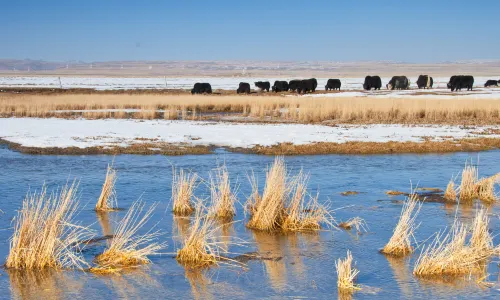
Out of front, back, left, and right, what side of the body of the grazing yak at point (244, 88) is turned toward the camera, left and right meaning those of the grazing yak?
left

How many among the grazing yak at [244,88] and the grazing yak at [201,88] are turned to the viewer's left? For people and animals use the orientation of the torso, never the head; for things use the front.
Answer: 2

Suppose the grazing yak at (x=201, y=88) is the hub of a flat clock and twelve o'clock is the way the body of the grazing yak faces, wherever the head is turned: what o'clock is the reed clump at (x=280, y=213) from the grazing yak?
The reed clump is roughly at 9 o'clock from the grazing yak.

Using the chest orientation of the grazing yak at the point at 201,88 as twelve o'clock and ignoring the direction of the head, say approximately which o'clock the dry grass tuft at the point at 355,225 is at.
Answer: The dry grass tuft is roughly at 9 o'clock from the grazing yak.

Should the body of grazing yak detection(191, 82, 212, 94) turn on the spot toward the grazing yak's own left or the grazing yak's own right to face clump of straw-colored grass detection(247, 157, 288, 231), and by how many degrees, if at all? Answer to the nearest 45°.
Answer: approximately 90° to the grazing yak's own left

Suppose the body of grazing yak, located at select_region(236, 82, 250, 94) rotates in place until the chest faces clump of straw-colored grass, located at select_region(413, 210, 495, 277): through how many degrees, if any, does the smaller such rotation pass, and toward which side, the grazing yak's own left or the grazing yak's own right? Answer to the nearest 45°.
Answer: approximately 90° to the grazing yak's own left

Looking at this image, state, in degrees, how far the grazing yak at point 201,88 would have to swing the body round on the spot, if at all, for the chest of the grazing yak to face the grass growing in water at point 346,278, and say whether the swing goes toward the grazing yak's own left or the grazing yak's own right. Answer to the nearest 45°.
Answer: approximately 90° to the grazing yak's own left

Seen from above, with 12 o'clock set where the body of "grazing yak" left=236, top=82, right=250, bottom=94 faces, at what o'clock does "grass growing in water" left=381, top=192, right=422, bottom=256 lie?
The grass growing in water is roughly at 9 o'clock from the grazing yak.

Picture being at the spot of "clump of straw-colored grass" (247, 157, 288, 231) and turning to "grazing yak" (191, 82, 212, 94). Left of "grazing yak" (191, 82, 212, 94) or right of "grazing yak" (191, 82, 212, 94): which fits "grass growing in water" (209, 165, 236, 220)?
left

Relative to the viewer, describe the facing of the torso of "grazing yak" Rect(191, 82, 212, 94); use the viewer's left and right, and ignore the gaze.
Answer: facing to the left of the viewer
